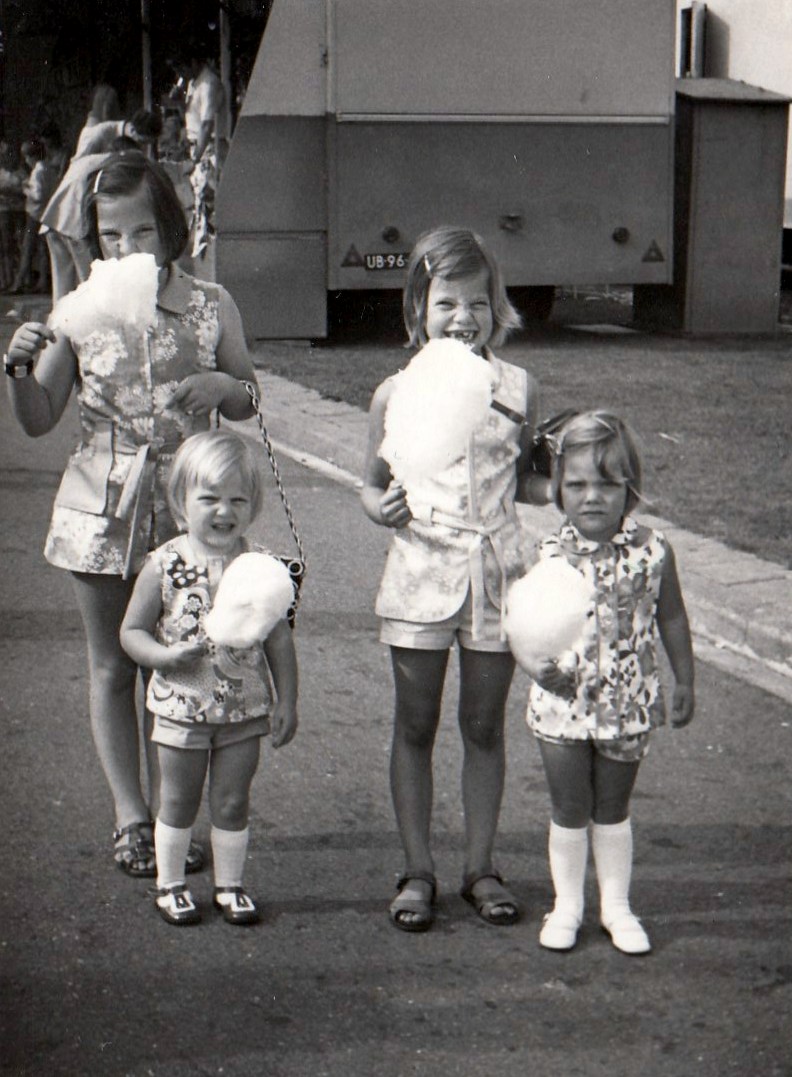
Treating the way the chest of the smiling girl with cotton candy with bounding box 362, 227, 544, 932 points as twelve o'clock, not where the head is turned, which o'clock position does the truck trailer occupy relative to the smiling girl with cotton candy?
The truck trailer is roughly at 6 o'clock from the smiling girl with cotton candy.

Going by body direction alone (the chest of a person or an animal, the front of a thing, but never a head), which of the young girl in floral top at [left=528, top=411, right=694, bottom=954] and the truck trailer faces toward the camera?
the young girl in floral top

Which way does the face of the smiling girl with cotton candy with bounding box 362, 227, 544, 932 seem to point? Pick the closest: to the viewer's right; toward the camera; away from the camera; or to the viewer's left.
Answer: toward the camera

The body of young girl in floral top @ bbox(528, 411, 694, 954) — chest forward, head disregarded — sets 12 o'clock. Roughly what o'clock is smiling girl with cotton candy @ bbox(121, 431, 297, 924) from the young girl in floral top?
The smiling girl with cotton candy is roughly at 3 o'clock from the young girl in floral top.

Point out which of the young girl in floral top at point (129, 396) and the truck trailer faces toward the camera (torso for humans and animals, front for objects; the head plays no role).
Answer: the young girl in floral top

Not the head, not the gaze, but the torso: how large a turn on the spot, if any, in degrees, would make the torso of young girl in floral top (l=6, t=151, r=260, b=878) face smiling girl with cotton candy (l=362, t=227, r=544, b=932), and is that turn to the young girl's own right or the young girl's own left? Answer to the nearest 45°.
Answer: approximately 45° to the young girl's own left

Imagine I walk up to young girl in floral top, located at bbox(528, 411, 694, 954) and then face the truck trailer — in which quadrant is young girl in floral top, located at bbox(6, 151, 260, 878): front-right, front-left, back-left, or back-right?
front-left

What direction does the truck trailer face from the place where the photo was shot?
facing away from the viewer

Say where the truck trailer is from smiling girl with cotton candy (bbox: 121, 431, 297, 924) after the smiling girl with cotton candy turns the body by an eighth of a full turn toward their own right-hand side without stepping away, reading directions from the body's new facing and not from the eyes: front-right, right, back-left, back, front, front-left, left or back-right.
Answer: back-right

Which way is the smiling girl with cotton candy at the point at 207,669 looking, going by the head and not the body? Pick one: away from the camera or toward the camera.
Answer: toward the camera

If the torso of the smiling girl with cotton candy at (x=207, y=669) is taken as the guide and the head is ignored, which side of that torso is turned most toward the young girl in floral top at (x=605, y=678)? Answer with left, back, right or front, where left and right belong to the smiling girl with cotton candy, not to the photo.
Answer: left

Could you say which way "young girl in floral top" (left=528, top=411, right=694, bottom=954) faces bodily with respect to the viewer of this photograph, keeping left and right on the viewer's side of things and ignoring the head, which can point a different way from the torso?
facing the viewer

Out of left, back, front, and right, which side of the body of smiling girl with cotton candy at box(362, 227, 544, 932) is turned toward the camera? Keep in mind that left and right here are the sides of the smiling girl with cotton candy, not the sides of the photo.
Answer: front
